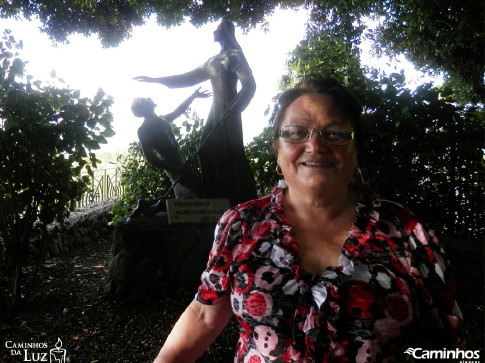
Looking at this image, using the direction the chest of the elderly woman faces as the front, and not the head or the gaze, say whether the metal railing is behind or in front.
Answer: behind

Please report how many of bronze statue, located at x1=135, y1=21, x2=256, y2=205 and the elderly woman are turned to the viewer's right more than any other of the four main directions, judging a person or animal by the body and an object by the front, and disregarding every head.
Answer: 0

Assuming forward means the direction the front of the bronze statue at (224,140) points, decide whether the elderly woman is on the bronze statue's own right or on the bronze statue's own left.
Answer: on the bronze statue's own left

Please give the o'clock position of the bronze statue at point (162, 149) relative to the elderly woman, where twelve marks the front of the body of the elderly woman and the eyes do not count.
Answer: The bronze statue is roughly at 5 o'clock from the elderly woman.

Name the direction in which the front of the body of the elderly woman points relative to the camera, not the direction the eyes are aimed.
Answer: toward the camera

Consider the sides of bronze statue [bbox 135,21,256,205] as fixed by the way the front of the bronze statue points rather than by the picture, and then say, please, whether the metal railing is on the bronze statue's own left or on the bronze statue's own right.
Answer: on the bronze statue's own right
